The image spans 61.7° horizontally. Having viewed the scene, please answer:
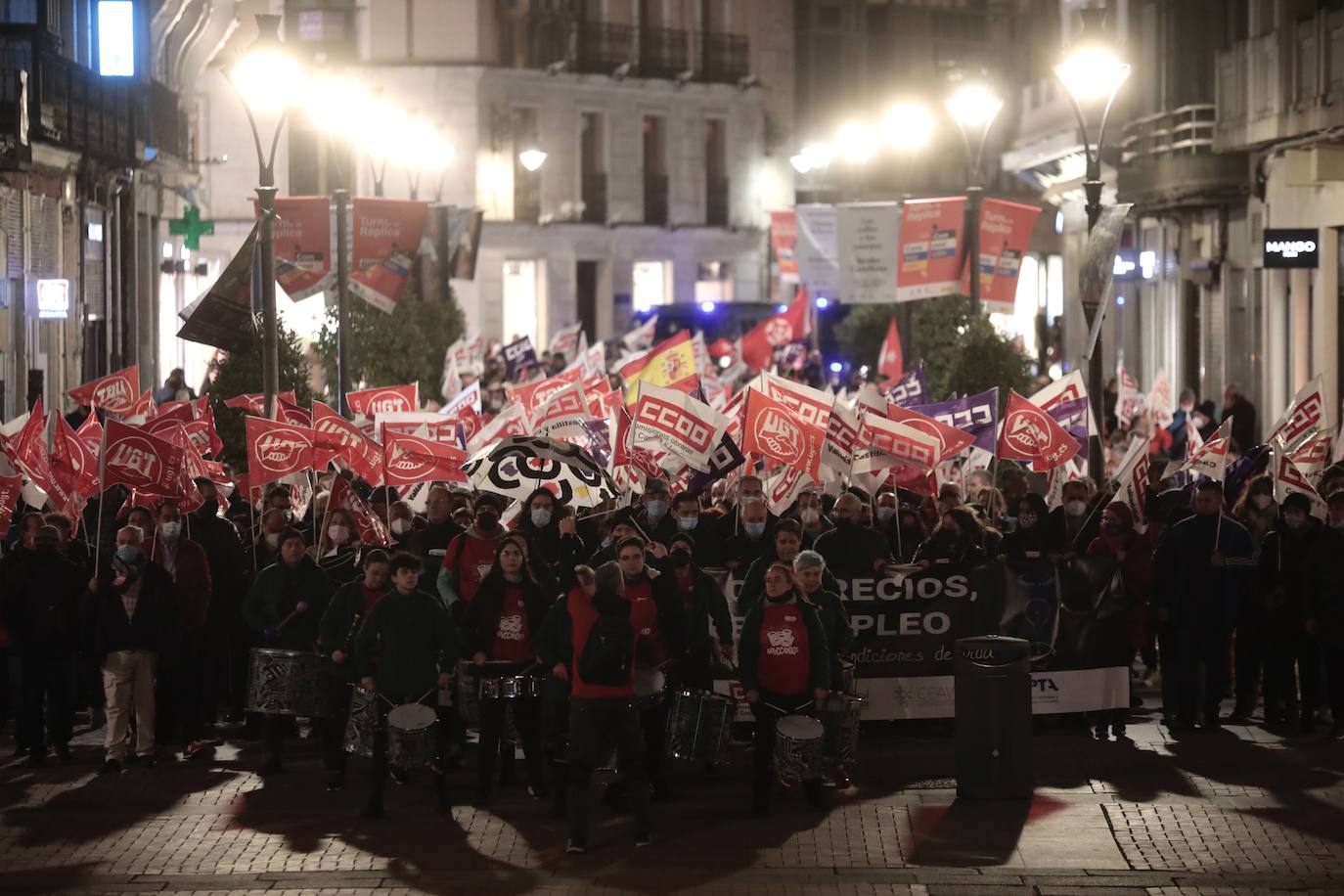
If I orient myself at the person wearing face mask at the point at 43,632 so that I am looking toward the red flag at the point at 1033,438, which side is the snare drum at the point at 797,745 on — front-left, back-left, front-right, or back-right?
front-right

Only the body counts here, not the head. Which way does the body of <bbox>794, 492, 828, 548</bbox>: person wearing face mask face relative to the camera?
toward the camera

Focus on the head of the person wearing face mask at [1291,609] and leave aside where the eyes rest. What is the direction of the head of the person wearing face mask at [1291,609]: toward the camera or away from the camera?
toward the camera

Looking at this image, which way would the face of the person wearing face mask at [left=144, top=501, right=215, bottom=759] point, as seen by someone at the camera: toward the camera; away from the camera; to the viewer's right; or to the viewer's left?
toward the camera

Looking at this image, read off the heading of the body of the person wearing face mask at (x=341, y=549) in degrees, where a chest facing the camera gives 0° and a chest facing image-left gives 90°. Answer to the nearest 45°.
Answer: approximately 0°

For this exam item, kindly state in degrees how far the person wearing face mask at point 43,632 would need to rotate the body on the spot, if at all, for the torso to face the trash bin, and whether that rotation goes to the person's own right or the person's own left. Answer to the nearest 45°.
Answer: approximately 45° to the person's own left

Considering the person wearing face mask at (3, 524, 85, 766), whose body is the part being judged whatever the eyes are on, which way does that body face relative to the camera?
toward the camera

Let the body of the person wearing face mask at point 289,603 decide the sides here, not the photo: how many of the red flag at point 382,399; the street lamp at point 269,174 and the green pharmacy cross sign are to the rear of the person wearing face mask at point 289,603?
3

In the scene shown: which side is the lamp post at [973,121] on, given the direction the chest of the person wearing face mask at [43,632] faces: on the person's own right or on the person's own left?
on the person's own left

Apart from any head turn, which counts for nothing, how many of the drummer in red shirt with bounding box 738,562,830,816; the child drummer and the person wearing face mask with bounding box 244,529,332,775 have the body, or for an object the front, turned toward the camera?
3

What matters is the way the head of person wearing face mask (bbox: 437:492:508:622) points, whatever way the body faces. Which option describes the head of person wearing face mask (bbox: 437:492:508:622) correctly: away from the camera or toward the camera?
toward the camera

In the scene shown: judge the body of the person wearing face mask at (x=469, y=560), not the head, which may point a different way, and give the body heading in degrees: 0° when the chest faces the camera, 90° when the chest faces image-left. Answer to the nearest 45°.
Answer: approximately 0°

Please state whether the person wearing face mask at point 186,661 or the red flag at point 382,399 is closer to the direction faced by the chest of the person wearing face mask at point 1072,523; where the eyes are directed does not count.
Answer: the person wearing face mask

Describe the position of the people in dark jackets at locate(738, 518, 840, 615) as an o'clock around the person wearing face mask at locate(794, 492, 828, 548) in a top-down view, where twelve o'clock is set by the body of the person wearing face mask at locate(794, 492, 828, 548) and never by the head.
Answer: the people in dark jackets at locate(738, 518, 840, 615) is roughly at 12 o'clock from the person wearing face mask at locate(794, 492, 828, 548).
